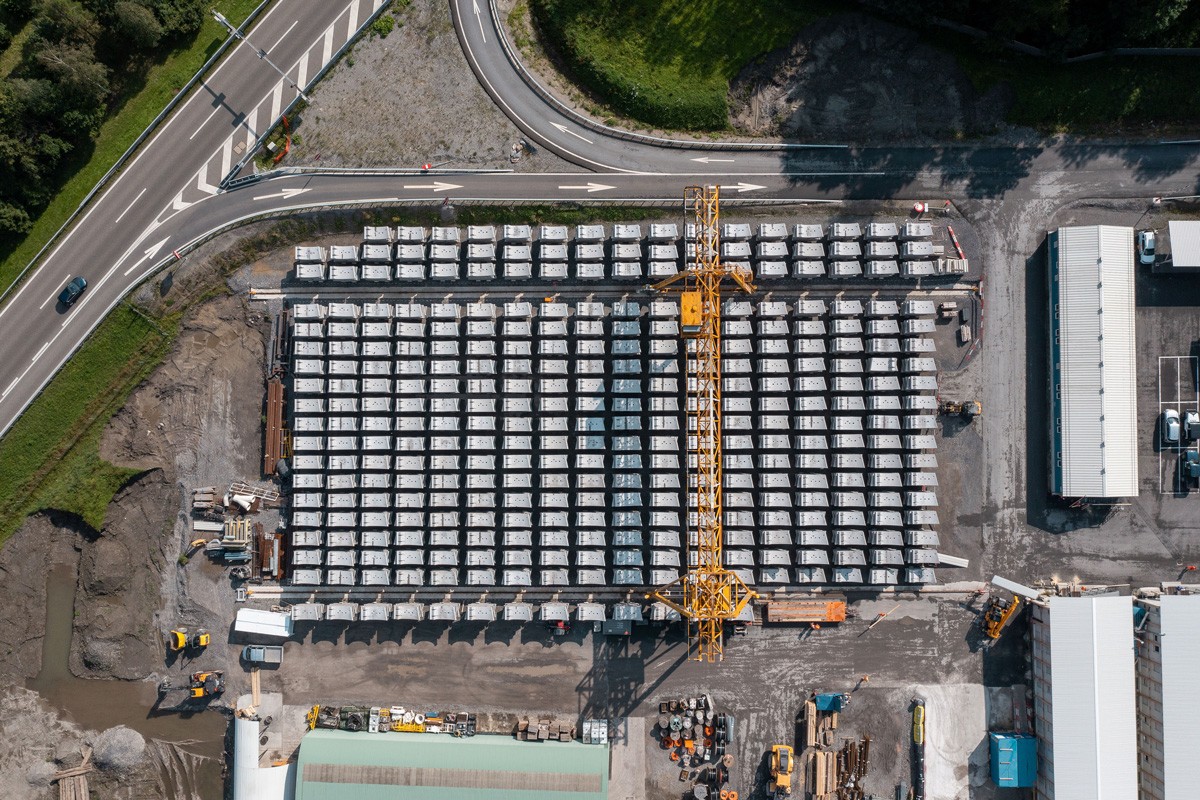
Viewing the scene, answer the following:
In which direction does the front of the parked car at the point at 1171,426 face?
away from the camera

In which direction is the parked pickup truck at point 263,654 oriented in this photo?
to the viewer's left

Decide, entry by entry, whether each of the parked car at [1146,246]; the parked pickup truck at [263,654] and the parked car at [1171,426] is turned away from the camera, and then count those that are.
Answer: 2

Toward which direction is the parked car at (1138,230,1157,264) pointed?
away from the camera

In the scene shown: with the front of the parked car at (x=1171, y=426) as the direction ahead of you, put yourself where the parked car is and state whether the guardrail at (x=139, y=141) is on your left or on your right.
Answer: on your left

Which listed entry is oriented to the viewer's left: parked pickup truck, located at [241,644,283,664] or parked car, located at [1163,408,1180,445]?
parked pickup truck, located at [241,644,283,664]

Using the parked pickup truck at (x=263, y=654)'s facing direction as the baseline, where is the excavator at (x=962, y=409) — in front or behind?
behind

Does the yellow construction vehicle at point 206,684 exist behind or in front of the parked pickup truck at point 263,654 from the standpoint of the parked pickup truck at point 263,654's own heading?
in front

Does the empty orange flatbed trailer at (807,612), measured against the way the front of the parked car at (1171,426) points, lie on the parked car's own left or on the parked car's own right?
on the parked car's own left
